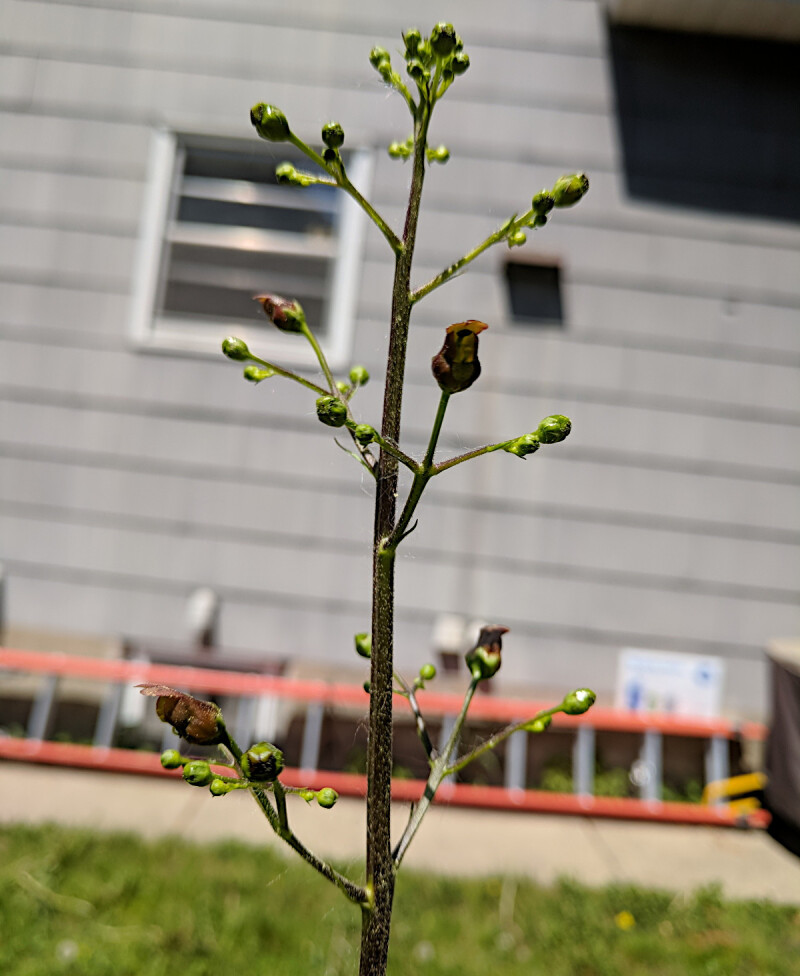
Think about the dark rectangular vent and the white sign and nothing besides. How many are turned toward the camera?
2

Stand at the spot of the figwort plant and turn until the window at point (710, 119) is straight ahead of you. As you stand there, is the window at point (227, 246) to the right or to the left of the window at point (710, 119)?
left

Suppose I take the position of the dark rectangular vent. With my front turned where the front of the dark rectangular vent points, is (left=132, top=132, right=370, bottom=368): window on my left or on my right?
on my right

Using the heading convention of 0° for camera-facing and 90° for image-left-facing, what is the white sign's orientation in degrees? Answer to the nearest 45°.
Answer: approximately 0°

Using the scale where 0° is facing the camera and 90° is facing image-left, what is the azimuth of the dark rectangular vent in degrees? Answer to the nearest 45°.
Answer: approximately 0°
